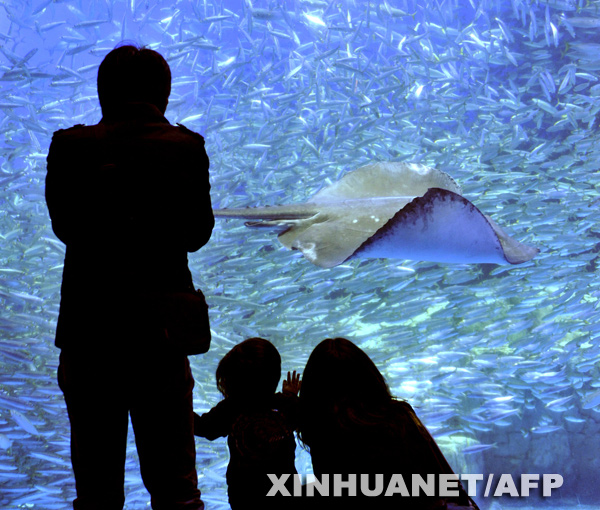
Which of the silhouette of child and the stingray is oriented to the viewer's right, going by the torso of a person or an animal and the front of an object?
the stingray

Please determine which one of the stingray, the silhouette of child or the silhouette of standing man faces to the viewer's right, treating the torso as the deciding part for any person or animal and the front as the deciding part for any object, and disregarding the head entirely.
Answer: the stingray

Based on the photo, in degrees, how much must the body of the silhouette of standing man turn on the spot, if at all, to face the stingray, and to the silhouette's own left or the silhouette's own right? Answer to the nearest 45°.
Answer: approximately 45° to the silhouette's own right

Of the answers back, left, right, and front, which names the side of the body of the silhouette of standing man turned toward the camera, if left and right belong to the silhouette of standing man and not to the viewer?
back

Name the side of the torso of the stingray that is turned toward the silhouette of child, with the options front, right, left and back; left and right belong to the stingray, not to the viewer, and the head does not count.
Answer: right

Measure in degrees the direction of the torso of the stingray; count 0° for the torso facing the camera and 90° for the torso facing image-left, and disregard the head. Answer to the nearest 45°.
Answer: approximately 270°

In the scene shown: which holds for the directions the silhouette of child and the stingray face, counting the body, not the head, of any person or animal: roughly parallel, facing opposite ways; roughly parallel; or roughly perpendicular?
roughly perpendicular

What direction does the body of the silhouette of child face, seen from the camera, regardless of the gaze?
away from the camera
